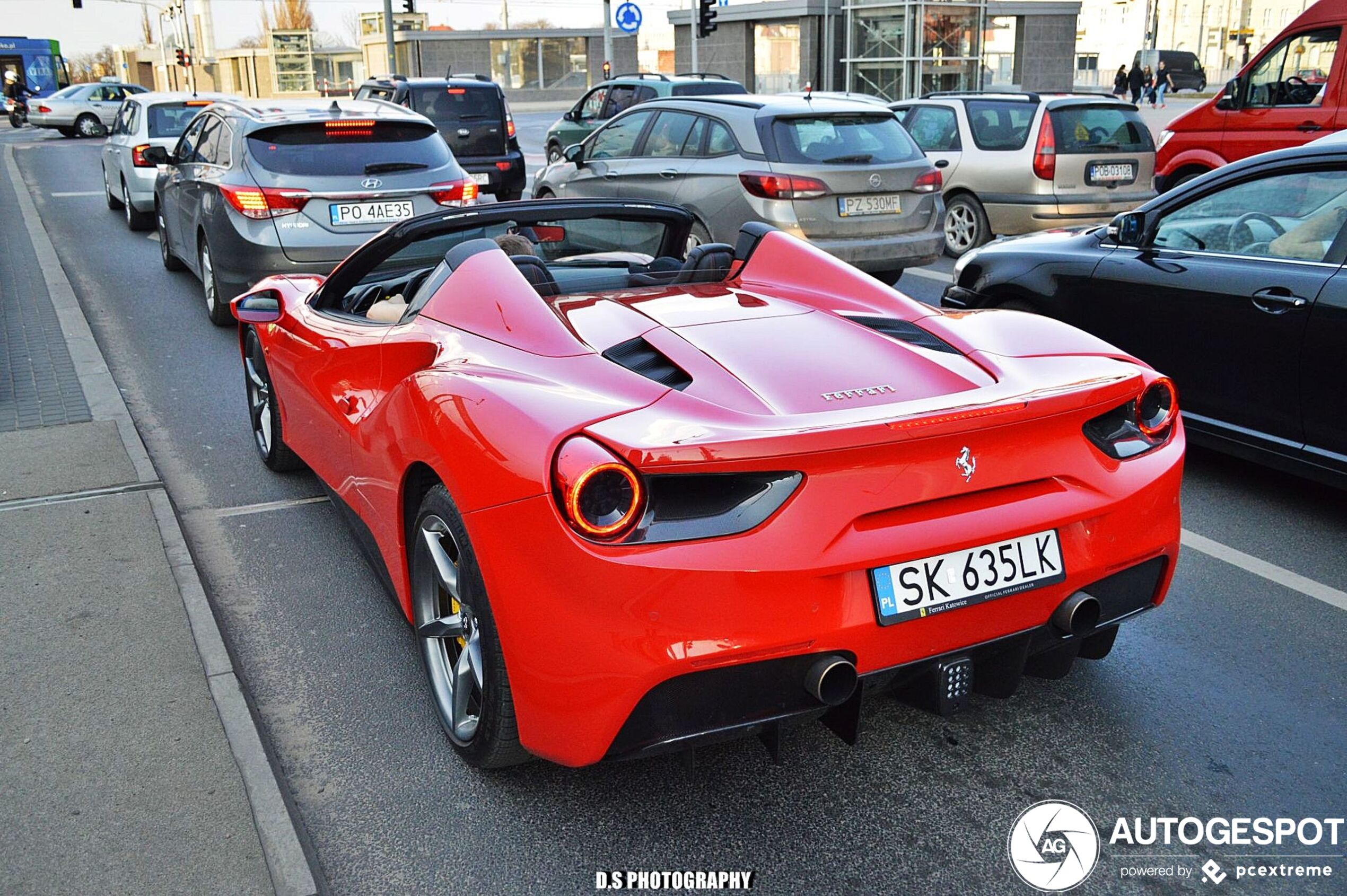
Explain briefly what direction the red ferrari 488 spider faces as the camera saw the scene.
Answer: facing away from the viewer and to the left of the viewer

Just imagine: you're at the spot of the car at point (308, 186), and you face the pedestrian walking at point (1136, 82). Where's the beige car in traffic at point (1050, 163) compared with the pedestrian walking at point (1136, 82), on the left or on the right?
right

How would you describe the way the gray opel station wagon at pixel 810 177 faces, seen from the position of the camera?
facing away from the viewer and to the left of the viewer

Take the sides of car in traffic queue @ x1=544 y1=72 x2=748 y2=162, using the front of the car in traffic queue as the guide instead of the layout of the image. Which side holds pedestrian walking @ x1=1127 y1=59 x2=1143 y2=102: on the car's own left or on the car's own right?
on the car's own right

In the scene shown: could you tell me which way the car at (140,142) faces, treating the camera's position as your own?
facing away from the viewer

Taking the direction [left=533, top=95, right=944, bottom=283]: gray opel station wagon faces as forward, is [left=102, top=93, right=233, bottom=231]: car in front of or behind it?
in front

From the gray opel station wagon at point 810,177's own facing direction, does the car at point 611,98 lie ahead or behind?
ahead

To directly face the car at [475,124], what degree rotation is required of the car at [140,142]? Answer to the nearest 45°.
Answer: approximately 90° to its right

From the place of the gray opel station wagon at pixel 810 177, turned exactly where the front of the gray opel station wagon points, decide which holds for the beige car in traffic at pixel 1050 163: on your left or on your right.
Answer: on your right

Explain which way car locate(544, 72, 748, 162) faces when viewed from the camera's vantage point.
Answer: facing away from the viewer and to the left of the viewer
